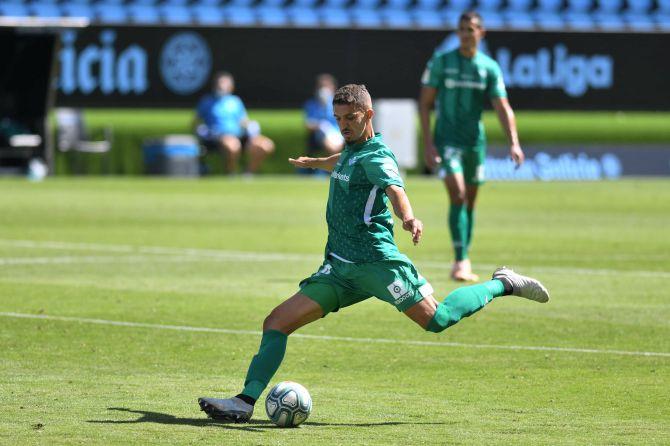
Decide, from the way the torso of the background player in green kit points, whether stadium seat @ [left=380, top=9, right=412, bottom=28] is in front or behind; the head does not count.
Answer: behind

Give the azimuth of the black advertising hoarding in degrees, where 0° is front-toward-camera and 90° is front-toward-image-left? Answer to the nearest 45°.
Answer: approximately 0°

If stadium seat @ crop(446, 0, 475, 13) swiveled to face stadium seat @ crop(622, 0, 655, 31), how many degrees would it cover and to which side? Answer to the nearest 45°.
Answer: approximately 90° to its left

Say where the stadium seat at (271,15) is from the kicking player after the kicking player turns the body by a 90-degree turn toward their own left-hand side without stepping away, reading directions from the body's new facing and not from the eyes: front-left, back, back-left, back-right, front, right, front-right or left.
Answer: back-left

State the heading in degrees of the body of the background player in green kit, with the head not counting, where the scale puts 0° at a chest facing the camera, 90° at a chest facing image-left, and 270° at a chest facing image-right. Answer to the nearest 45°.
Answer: approximately 0°

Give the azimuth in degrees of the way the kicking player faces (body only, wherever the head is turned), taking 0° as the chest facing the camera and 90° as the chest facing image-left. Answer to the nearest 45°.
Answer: approximately 45°

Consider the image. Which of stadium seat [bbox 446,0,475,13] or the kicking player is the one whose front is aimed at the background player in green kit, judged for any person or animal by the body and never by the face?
the stadium seat

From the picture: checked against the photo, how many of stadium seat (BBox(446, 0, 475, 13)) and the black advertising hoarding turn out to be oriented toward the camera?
2

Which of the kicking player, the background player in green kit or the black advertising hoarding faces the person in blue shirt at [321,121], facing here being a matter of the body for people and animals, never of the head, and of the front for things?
the black advertising hoarding
